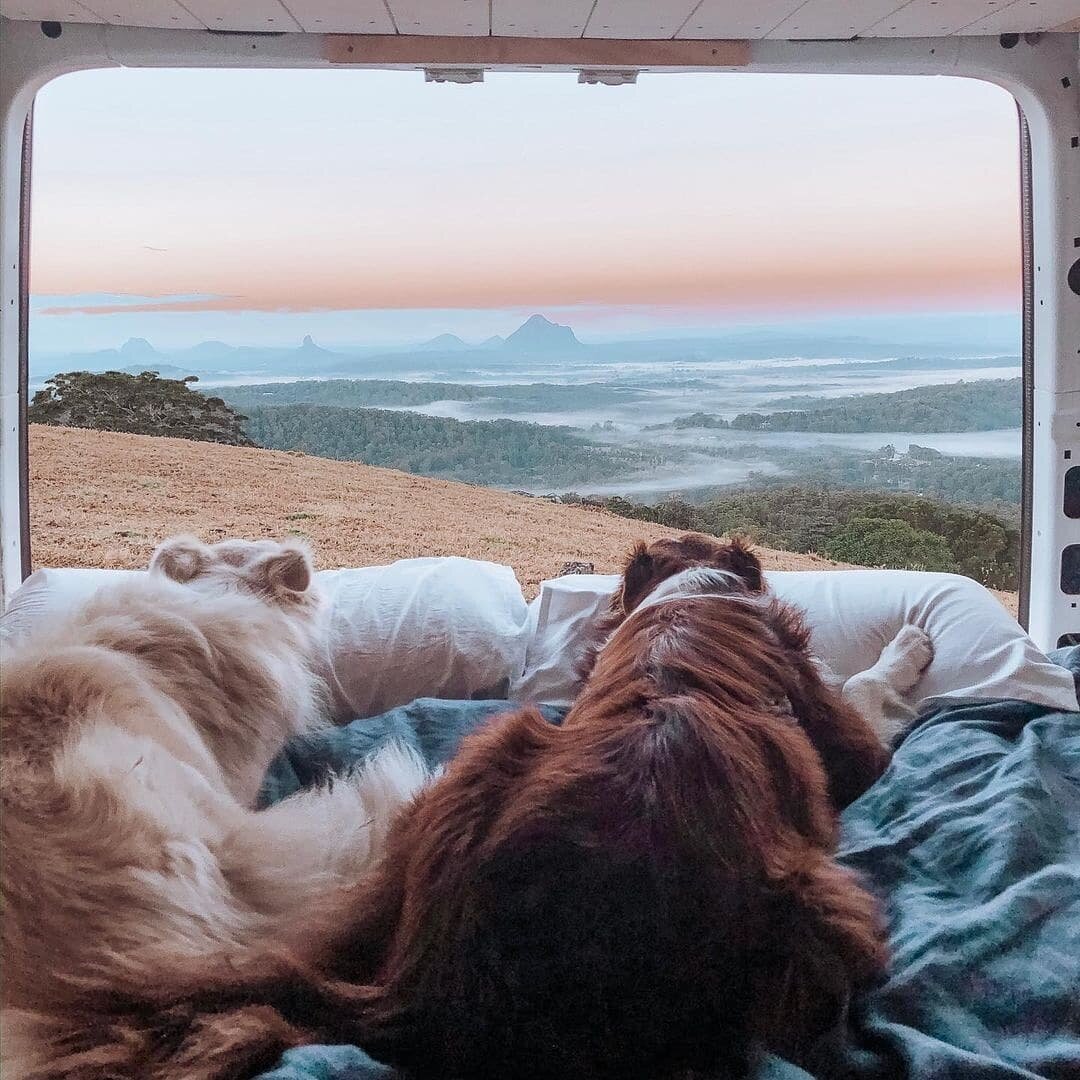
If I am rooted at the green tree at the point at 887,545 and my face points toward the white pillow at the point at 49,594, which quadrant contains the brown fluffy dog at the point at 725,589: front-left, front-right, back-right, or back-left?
front-left

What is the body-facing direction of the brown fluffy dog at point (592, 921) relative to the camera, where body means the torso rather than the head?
away from the camera

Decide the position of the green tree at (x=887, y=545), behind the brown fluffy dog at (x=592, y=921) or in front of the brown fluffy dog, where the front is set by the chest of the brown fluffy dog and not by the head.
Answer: in front
